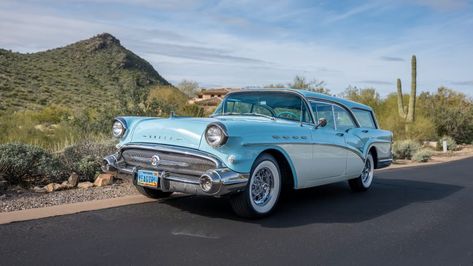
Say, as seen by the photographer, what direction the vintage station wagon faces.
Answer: facing the viewer and to the left of the viewer

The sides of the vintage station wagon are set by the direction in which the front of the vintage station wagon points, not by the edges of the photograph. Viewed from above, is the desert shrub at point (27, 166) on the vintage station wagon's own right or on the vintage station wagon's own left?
on the vintage station wagon's own right

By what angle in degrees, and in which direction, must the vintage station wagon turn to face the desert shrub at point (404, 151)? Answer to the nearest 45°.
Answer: approximately 180°

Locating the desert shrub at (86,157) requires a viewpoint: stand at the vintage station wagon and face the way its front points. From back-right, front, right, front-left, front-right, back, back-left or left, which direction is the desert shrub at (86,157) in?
right
